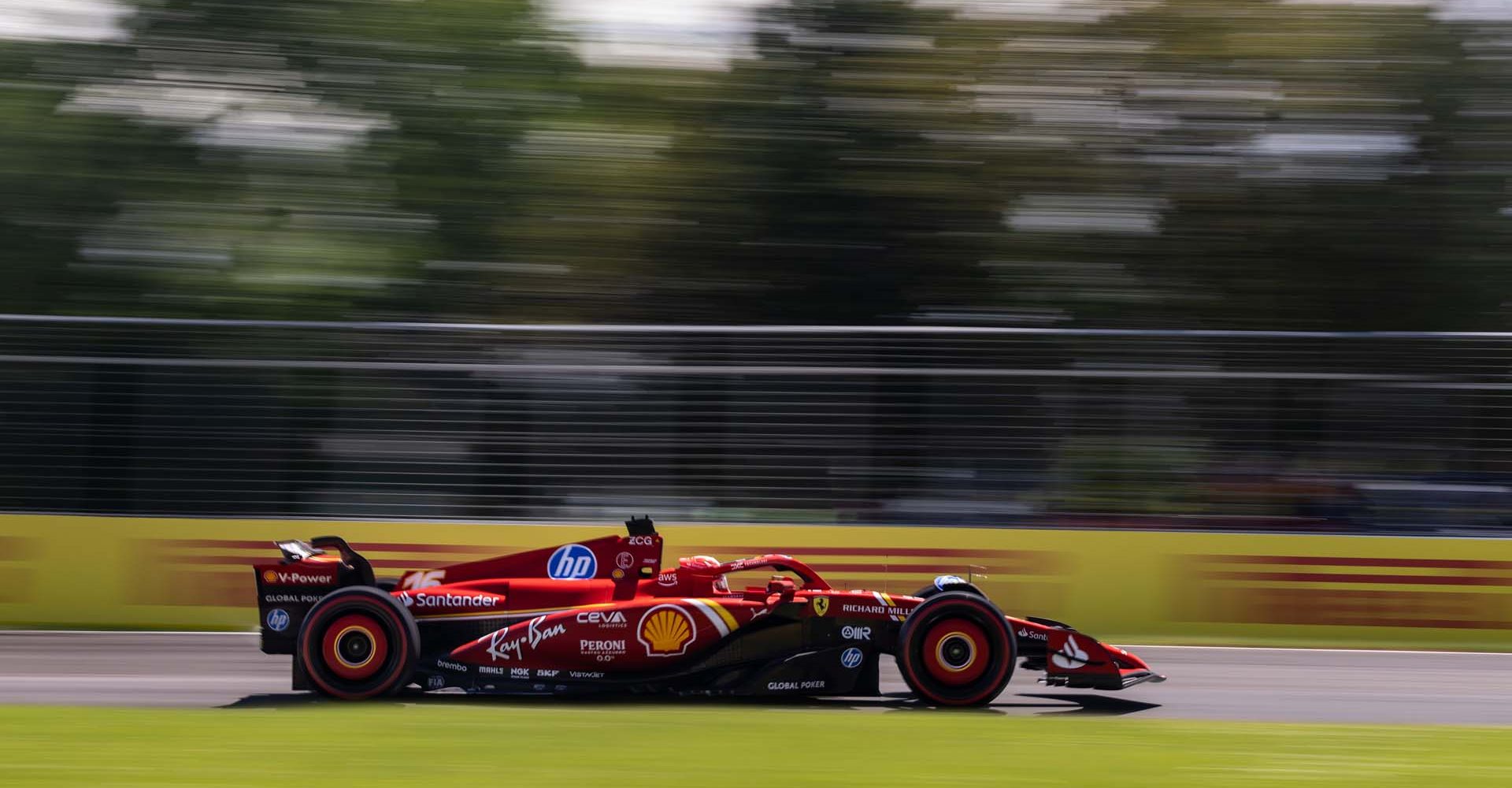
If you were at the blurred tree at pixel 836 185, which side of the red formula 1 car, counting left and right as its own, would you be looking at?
left

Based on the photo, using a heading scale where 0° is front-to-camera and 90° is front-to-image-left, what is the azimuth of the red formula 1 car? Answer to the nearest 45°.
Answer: approximately 270°
